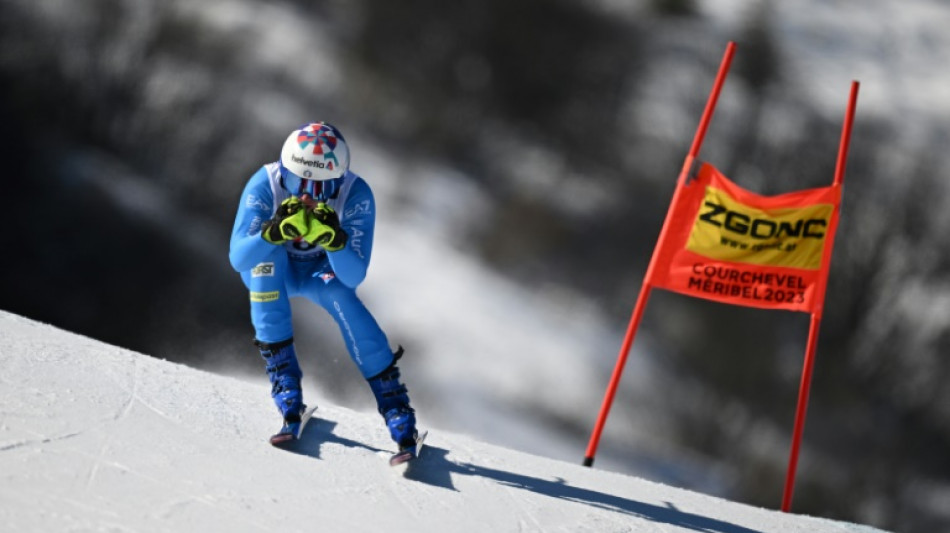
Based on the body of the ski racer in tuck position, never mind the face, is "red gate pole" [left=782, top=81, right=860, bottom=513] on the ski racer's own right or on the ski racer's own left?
on the ski racer's own left

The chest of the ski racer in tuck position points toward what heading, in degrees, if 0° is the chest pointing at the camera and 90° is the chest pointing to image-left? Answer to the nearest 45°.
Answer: approximately 0°
